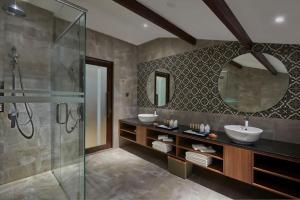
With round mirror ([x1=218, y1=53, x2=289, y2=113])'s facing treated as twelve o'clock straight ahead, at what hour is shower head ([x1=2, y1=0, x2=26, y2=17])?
The shower head is roughly at 2 o'clock from the round mirror.

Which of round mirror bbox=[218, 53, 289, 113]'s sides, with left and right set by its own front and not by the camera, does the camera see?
front

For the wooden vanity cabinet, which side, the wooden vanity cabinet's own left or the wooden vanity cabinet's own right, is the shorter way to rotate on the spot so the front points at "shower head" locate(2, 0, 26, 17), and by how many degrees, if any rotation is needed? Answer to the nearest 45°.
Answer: approximately 45° to the wooden vanity cabinet's own right

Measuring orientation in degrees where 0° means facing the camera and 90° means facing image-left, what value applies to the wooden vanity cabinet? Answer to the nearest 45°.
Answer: approximately 45°

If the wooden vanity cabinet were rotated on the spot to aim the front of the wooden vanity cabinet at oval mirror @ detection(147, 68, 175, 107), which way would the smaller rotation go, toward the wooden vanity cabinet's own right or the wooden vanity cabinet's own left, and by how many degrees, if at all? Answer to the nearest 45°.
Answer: approximately 90° to the wooden vanity cabinet's own right

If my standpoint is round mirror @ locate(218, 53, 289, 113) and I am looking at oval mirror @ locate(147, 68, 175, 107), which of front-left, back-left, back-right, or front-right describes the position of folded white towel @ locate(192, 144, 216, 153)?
front-left

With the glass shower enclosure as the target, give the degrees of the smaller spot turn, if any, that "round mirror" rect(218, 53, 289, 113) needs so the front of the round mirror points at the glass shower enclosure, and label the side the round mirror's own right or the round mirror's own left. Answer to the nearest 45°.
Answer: approximately 45° to the round mirror's own right

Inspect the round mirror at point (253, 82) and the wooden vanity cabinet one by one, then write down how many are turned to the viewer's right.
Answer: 0
